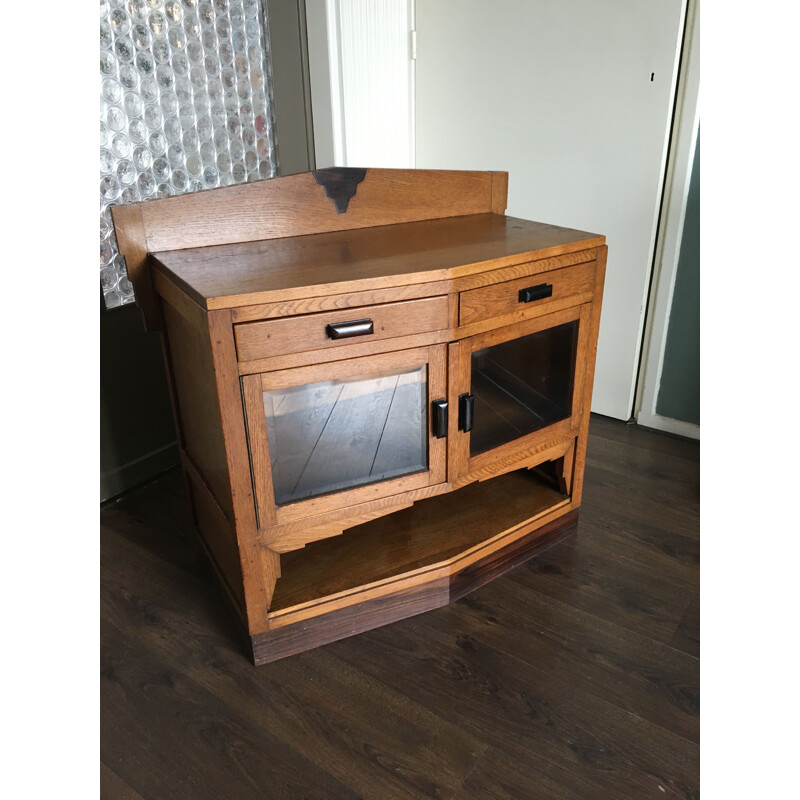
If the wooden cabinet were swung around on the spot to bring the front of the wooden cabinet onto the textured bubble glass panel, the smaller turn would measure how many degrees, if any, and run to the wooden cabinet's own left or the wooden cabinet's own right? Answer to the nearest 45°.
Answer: approximately 180°

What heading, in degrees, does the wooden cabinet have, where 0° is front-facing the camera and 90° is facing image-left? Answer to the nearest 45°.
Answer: approximately 315°
